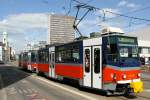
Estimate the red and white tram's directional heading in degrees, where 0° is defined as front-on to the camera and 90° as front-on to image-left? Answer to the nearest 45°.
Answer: approximately 315°
